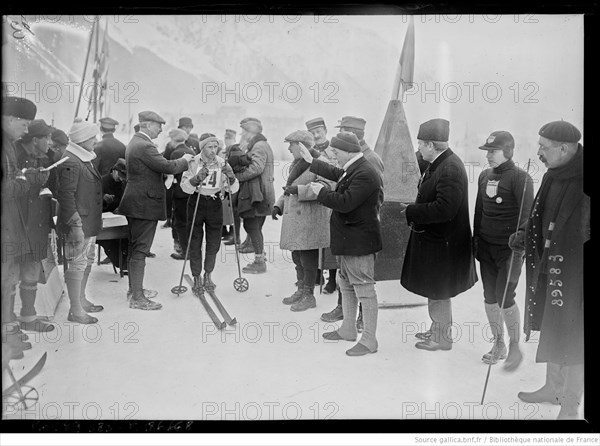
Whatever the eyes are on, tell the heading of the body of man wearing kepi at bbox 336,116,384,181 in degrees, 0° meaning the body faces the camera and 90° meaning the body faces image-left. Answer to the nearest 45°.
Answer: approximately 90°

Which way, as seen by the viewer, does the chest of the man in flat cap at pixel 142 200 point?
to the viewer's right

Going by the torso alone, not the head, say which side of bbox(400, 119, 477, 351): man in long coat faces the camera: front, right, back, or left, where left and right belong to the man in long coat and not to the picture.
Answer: left

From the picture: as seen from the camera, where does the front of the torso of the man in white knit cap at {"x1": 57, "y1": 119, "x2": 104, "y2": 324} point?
to the viewer's right

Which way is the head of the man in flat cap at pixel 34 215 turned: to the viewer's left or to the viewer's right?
to the viewer's right

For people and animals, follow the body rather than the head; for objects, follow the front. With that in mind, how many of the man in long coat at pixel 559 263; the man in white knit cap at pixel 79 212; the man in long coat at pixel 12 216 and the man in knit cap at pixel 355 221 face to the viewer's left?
2

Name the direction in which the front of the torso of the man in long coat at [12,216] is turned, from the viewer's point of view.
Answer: to the viewer's right

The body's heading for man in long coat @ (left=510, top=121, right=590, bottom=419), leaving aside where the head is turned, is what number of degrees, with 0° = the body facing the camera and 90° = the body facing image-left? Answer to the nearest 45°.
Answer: approximately 90°

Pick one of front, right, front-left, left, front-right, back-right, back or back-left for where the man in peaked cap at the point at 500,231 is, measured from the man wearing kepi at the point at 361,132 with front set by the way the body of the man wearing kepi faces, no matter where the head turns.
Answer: back

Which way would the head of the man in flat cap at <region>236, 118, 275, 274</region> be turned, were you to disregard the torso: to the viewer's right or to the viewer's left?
to the viewer's left

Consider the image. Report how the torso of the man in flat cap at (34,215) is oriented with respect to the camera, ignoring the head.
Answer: to the viewer's right

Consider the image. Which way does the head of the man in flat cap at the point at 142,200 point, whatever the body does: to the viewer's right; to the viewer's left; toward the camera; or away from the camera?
to the viewer's right
